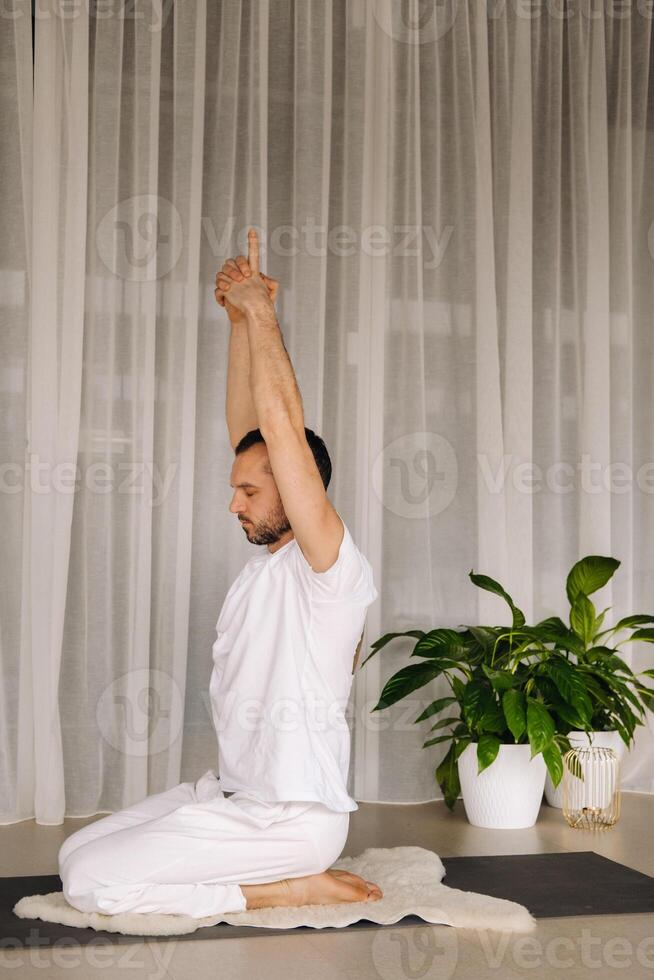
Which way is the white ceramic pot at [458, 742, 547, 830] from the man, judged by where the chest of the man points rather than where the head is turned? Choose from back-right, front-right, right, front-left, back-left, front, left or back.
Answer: back-right

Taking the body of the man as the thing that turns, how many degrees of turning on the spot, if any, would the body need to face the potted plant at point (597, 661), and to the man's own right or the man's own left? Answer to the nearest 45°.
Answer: approximately 135° to the man's own right

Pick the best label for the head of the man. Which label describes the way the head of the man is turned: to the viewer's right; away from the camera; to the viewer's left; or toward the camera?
to the viewer's left

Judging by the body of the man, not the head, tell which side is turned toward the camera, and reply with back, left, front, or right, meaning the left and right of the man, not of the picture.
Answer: left

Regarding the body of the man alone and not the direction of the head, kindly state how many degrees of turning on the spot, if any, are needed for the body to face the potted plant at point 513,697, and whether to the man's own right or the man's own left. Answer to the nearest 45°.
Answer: approximately 135° to the man's own right
